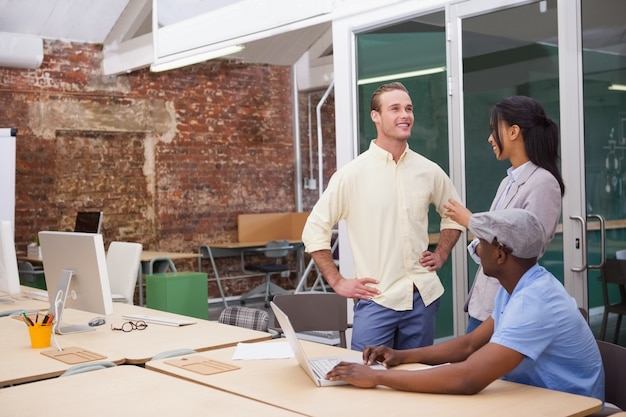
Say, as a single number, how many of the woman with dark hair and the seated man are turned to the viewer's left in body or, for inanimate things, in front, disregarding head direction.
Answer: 2

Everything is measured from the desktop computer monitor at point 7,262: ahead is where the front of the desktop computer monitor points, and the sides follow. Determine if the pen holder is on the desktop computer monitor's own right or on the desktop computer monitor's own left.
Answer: on the desktop computer monitor's own right

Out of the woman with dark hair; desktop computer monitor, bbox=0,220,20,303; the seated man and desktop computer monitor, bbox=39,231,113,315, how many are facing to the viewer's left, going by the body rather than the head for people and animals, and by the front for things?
2

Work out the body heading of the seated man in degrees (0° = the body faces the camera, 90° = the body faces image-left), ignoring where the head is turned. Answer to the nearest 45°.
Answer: approximately 90°

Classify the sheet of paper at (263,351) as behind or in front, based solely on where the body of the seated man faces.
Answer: in front

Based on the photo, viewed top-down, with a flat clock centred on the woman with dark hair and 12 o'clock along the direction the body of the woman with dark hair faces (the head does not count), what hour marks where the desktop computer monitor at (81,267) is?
The desktop computer monitor is roughly at 12 o'clock from the woman with dark hair.

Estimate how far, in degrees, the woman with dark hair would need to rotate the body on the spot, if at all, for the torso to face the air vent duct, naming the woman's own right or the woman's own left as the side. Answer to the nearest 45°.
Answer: approximately 45° to the woman's own right

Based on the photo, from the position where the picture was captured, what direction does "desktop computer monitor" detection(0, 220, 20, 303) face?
facing away from the viewer and to the right of the viewer

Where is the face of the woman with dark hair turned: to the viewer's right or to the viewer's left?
to the viewer's left

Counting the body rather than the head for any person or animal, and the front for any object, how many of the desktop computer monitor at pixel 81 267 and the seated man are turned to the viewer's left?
1

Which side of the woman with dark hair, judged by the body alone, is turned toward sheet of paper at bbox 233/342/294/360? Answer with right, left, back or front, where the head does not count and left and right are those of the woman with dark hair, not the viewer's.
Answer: front

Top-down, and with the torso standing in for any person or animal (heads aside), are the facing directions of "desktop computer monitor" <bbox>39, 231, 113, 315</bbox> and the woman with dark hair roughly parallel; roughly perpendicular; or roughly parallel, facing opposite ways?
roughly perpendicular

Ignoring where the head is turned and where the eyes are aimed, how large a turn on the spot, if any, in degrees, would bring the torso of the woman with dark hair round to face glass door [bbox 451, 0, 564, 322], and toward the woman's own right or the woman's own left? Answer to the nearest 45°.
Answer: approximately 90° to the woman's own right

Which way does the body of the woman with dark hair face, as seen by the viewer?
to the viewer's left
